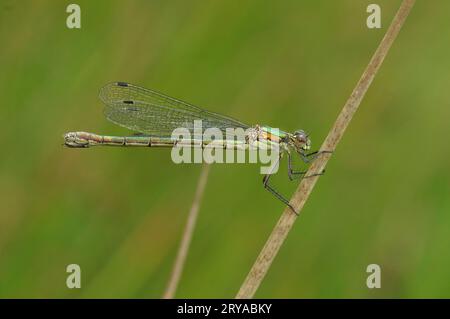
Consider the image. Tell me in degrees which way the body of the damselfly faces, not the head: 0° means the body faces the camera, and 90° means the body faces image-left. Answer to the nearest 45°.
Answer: approximately 270°
